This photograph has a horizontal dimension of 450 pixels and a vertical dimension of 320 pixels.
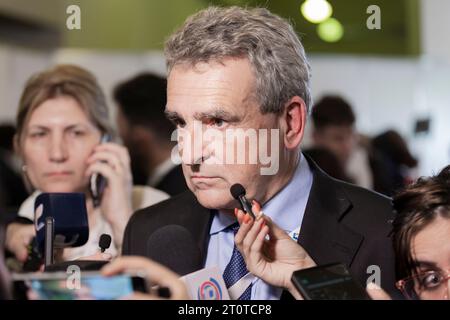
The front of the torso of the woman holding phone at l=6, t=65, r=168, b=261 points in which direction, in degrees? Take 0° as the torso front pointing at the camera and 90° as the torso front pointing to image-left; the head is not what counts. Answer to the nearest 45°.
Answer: approximately 0°

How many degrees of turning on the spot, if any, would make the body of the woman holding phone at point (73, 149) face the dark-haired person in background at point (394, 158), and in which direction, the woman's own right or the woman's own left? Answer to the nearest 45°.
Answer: approximately 135° to the woman's own left

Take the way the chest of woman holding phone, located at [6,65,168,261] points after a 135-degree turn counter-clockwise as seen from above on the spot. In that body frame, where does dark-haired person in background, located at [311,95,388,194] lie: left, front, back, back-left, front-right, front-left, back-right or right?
front

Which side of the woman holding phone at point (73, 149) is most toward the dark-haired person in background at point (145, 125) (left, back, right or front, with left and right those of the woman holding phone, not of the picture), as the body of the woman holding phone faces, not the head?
back

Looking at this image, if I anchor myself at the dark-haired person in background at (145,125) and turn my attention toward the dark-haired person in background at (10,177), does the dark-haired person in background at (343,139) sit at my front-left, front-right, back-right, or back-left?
back-right
